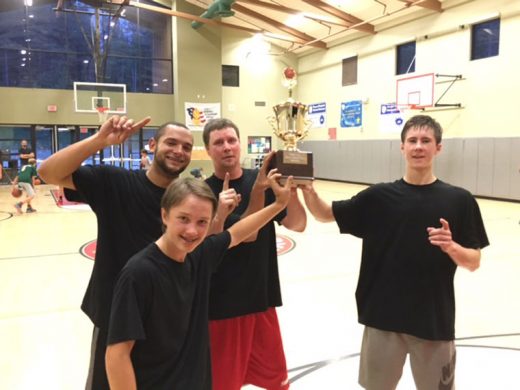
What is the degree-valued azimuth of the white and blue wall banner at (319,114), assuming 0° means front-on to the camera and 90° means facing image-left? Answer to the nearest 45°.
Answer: approximately 45°

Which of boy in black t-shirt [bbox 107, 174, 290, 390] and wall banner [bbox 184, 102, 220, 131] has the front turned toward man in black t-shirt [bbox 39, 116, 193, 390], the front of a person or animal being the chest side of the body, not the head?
the wall banner

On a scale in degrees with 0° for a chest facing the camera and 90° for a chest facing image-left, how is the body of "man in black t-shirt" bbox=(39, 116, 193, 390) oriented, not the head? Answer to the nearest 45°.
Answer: approximately 315°

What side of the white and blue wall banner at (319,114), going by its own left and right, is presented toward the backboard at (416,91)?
left

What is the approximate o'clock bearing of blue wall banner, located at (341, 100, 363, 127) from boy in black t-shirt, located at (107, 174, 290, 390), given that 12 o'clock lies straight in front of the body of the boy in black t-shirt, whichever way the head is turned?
The blue wall banner is roughly at 8 o'clock from the boy in black t-shirt.

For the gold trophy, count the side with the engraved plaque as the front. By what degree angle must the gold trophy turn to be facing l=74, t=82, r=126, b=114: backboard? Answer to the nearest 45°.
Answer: approximately 135° to its right

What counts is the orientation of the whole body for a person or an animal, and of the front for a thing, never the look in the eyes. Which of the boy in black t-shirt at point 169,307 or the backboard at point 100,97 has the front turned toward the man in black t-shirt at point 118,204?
the backboard

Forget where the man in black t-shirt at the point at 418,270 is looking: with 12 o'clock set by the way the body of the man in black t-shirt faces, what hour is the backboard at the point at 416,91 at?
The backboard is roughly at 6 o'clock from the man in black t-shirt.

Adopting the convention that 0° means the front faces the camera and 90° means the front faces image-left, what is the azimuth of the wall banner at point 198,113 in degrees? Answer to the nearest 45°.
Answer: approximately 0°

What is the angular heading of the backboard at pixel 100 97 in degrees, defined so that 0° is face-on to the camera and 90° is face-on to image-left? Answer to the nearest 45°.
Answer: approximately 0°

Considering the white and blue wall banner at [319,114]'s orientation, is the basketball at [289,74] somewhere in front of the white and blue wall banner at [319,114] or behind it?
in front

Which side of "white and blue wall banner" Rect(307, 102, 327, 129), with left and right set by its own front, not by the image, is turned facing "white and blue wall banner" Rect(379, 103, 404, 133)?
left

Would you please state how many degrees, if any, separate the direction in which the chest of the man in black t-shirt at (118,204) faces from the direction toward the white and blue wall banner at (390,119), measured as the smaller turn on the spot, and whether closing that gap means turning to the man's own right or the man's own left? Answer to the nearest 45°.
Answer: approximately 90° to the man's own left
